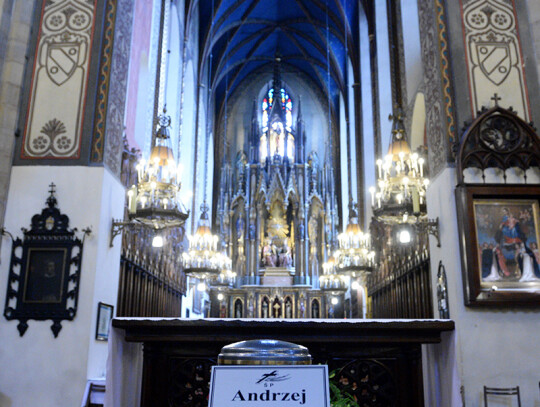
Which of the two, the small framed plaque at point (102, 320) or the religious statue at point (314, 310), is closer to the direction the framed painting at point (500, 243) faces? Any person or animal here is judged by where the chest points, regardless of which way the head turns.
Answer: the small framed plaque

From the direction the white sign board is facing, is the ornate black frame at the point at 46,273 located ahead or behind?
behind

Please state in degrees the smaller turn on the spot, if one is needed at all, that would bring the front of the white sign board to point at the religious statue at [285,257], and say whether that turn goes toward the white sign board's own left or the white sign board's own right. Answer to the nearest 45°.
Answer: approximately 180°

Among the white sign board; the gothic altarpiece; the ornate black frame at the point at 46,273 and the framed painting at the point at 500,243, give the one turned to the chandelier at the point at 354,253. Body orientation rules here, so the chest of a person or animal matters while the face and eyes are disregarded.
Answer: the gothic altarpiece

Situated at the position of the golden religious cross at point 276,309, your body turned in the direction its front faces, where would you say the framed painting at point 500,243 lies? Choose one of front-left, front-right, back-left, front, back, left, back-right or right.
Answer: front

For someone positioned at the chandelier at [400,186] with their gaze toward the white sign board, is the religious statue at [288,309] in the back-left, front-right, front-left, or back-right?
back-right

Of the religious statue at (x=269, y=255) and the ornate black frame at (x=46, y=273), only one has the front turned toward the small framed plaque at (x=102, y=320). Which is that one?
the religious statue

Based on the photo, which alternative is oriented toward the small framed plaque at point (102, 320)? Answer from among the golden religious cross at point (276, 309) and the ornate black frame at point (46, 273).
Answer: the golden religious cross

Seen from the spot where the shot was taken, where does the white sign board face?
facing the viewer

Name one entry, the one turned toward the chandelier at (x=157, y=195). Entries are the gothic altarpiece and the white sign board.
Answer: the gothic altarpiece

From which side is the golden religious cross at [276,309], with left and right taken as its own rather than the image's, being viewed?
front

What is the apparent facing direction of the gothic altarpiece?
toward the camera

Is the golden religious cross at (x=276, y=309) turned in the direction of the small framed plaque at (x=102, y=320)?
yes
